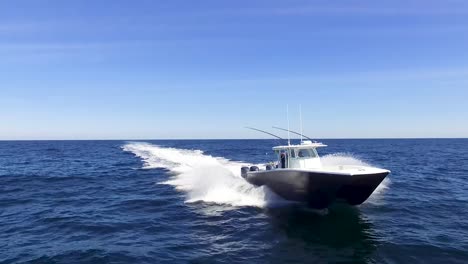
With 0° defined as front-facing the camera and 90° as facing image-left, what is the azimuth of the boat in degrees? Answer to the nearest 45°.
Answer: approximately 315°
